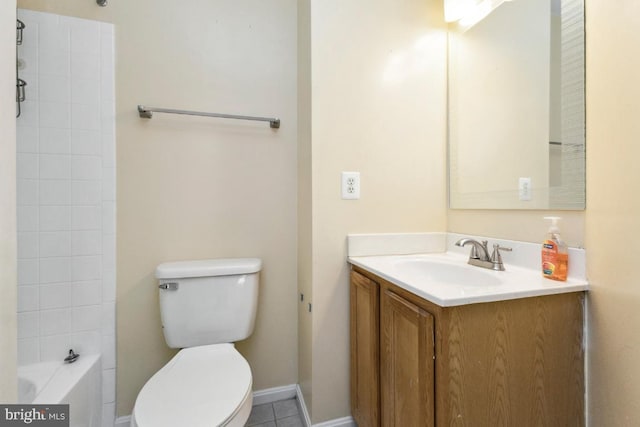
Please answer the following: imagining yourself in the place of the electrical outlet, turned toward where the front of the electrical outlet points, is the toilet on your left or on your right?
on your right

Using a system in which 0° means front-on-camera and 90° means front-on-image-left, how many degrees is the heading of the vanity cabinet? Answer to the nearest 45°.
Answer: approximately 45°

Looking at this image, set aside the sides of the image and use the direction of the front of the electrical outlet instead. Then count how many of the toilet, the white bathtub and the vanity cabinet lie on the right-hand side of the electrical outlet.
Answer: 2

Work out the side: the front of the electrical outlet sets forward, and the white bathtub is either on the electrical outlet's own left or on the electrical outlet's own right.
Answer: on the electrical outlet's own right

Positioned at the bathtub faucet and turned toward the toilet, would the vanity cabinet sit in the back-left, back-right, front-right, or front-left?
front-right

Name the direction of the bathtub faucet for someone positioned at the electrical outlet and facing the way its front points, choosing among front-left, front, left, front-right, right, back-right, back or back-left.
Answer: right

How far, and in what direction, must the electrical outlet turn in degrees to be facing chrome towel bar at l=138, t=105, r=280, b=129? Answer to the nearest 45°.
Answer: approximately 90° to its right
